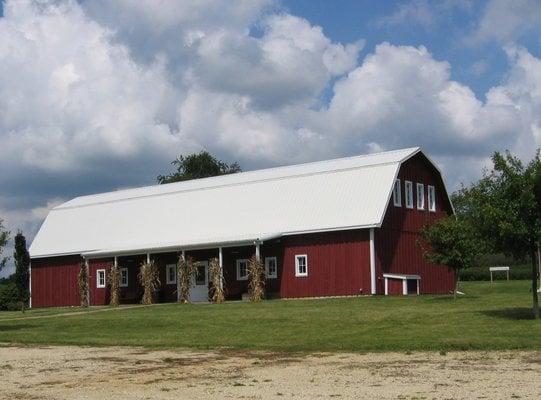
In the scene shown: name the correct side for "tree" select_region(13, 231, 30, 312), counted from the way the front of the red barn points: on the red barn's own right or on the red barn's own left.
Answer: on the red barn's own right

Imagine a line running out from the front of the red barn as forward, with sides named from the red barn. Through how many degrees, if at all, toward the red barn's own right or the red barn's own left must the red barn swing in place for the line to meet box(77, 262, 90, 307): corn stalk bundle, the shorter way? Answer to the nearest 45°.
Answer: approximately 90° to the red barn's own right

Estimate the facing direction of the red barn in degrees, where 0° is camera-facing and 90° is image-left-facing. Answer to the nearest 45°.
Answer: approximately 45°

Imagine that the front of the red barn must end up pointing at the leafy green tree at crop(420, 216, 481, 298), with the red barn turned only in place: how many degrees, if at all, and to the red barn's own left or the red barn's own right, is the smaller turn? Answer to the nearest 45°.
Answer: approximately 90° to the red barn's own left

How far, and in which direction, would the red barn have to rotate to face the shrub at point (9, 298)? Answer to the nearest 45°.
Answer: approximately 90° to its right

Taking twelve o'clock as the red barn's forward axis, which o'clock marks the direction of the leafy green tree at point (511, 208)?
The leafy green tree is roughly at 10 o'clock from the red barn.
